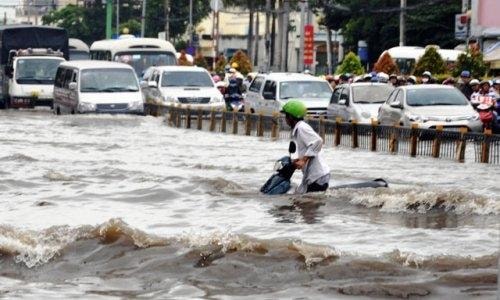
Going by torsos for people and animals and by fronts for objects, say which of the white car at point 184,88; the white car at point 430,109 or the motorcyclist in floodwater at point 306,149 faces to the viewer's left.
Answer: the motorcyclist in floodwater

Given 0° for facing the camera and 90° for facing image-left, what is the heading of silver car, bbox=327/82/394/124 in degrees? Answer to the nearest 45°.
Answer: approximately 315°

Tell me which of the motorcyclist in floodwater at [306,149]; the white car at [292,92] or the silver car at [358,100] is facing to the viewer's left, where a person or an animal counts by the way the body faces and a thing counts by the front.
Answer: the motorcyclist in floodwater

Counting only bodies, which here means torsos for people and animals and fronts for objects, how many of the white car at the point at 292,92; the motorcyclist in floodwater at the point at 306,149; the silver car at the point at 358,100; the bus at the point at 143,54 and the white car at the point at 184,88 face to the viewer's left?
1

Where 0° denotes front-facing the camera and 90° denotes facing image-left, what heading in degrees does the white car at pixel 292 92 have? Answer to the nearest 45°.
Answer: approximately 315°

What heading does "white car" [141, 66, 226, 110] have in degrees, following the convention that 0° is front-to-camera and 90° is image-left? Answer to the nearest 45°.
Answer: approximately 315°

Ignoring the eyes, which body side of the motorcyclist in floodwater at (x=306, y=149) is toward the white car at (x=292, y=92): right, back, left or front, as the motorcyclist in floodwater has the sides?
right

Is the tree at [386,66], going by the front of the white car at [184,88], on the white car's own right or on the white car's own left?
on the white car's own left

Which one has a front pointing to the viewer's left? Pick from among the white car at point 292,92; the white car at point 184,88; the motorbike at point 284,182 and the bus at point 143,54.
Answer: the motorbike

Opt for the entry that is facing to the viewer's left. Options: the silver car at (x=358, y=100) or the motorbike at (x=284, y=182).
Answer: the motorbike

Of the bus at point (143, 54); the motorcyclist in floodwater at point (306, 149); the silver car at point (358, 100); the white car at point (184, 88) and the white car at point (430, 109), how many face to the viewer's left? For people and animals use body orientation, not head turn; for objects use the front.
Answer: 1

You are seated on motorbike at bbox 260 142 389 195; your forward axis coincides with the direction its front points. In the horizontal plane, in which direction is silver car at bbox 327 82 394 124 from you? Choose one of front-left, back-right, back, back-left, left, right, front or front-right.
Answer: right

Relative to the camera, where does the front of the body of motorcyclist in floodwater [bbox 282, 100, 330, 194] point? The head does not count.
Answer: to the viewer's left

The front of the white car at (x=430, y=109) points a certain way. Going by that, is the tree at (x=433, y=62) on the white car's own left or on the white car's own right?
on the white car's own left

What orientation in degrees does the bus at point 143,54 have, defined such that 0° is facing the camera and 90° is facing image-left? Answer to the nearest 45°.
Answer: approximately 315°

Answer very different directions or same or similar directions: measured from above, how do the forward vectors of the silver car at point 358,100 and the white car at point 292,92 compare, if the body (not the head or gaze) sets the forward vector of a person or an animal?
same or similar directions
